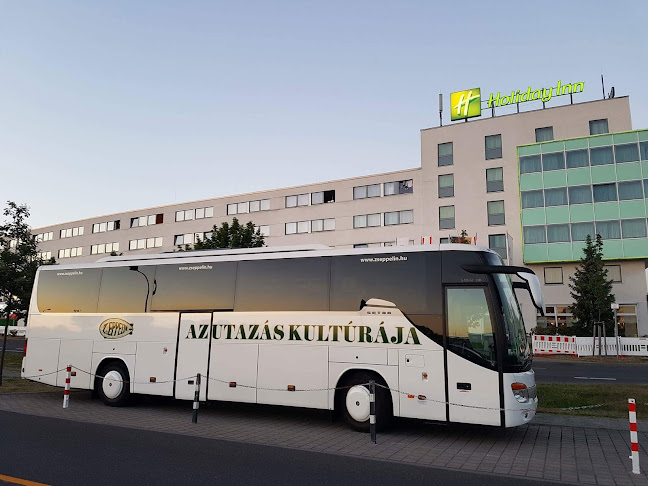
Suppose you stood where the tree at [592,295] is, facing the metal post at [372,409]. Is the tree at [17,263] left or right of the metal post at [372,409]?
right

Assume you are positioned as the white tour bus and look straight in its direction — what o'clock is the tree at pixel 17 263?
The tree is roughly at 6 o'clock from the white tour bus.

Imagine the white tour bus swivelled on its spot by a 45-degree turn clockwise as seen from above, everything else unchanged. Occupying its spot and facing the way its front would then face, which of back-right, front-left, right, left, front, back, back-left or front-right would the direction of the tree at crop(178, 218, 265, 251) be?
back

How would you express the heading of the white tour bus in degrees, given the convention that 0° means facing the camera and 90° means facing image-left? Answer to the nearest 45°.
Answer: approximately 315°
